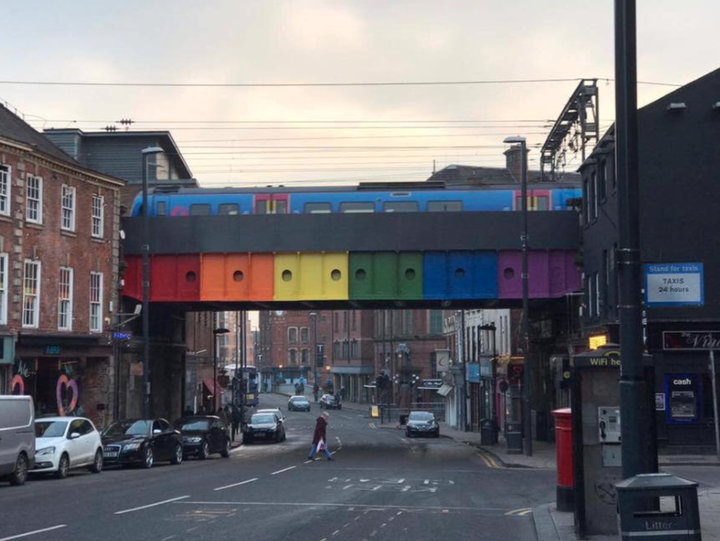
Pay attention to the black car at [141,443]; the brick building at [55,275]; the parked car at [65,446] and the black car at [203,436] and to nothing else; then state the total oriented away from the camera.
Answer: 0

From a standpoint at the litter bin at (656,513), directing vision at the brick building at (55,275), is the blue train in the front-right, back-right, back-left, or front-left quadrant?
front-right

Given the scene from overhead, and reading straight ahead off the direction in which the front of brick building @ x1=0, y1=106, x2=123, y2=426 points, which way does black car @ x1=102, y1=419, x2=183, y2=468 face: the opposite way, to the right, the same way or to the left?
to the right

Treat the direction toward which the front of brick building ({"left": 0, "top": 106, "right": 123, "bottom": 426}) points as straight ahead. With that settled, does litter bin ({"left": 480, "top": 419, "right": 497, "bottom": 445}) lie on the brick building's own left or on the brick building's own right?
on the brick building's own left

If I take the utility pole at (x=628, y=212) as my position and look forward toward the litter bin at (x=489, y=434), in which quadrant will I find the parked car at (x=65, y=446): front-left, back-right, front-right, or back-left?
front-left

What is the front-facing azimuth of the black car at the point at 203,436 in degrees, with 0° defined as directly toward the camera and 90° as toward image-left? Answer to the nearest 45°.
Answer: approximately 45°

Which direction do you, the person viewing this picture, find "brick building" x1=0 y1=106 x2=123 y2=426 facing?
facing the viewer and to the right of the viewer

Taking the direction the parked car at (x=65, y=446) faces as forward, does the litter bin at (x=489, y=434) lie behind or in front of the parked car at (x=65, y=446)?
behind

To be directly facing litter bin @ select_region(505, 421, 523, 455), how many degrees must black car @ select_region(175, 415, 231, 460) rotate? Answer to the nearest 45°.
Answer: approximately 135° to its left

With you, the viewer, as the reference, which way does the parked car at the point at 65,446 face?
facing the viewer and to the left of the viewer

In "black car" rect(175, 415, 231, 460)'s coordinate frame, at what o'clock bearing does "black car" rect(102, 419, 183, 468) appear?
"black car" rect(102, 419, 183, 468) is roughly at 11 o'clock from "black car" rect(175, 415, 231, 460).
